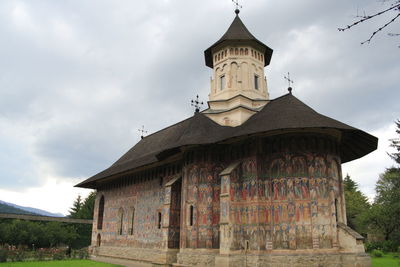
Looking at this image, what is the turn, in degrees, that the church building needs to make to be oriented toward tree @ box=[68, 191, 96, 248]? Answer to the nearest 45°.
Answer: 0° — it already faces it

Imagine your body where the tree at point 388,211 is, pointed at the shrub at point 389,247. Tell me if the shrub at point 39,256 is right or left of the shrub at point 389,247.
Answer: right

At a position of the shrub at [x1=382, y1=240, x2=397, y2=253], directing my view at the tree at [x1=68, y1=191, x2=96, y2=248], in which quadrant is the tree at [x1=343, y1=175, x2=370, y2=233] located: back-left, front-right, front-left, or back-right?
front-right

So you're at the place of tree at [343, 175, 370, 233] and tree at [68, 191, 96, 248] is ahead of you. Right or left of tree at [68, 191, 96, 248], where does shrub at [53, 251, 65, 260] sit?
left

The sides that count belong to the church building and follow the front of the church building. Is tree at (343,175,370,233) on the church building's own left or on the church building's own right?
on the church building's own right

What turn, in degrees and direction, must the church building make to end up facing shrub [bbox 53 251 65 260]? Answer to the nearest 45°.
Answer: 0° — it already faces it

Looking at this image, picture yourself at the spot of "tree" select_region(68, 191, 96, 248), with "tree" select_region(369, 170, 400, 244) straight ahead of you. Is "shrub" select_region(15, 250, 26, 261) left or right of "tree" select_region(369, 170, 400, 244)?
right

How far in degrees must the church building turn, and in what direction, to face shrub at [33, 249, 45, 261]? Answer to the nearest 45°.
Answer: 0° — it already faces it

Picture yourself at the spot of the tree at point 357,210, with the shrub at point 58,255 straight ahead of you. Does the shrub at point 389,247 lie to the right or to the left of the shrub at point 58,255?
left

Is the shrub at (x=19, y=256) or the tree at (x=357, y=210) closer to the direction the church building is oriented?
the shrub

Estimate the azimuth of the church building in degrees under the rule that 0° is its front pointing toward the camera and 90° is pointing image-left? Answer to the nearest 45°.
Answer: approximately 135°
